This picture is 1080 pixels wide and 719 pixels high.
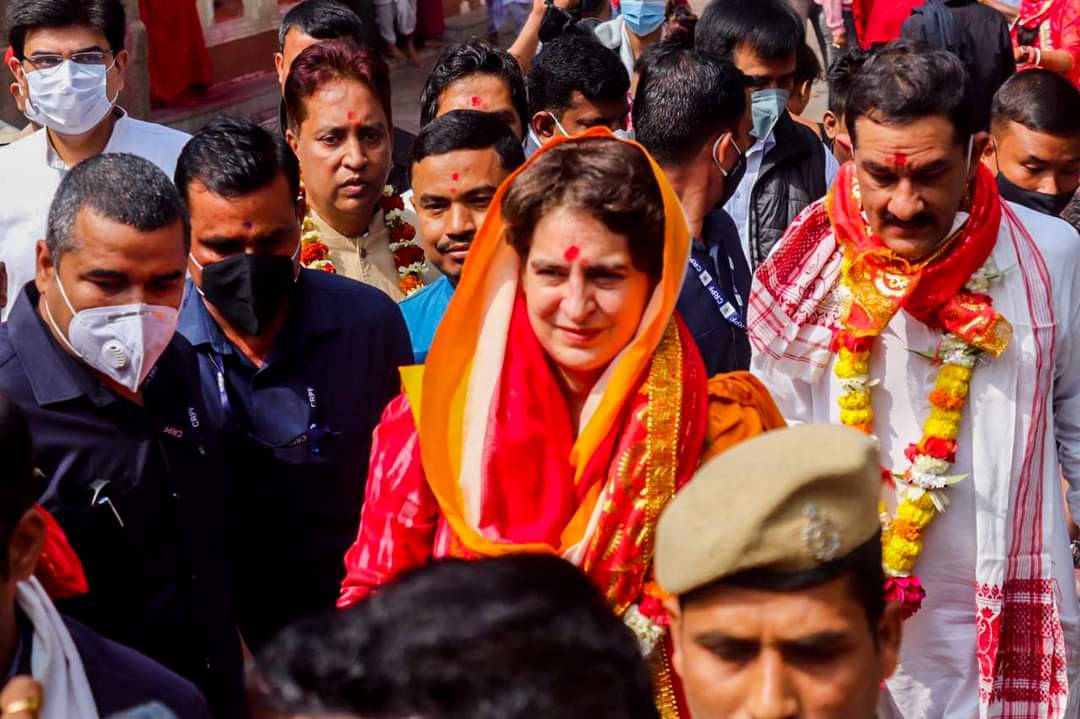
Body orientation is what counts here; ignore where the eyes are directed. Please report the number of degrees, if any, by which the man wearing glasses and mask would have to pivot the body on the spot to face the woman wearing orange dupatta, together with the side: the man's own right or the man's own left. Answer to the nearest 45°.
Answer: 0° — they already face them

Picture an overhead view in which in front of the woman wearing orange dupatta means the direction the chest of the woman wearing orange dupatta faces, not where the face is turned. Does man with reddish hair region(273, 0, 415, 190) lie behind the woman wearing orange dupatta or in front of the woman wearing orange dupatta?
behind

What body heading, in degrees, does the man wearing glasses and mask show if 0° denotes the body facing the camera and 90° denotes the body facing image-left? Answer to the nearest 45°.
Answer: approximately 0°

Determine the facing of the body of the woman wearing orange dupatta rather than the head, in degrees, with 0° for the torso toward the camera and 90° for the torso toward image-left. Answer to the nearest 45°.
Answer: approximately 0°

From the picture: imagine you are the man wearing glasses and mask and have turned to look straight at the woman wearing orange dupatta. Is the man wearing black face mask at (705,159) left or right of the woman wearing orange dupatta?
left

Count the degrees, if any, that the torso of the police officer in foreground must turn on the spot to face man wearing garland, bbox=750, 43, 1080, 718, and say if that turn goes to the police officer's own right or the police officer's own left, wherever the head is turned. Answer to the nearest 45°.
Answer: approximately 180°

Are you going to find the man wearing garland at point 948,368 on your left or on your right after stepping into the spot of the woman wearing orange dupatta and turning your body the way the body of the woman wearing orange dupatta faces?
on your left
